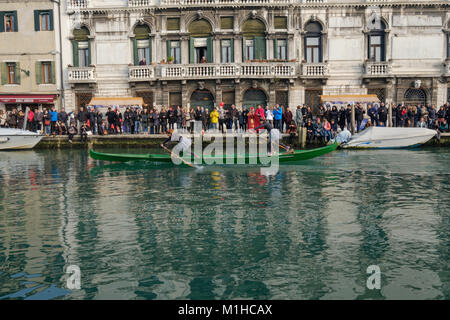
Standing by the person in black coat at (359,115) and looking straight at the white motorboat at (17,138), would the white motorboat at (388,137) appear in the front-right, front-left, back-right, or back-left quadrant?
back-left

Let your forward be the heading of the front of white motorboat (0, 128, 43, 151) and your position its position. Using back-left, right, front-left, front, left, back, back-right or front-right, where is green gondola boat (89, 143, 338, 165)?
front-right

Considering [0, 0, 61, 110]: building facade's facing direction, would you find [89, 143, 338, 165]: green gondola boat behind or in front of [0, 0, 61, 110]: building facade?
in front

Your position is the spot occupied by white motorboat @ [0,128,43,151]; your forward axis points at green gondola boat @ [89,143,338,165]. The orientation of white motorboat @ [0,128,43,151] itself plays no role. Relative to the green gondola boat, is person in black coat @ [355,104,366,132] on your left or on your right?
left

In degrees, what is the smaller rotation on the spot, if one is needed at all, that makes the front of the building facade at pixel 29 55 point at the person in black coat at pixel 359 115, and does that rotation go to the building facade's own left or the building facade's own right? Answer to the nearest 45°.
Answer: approximately 45° to the building facade's own left

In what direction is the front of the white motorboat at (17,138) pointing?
to the viewer's right
